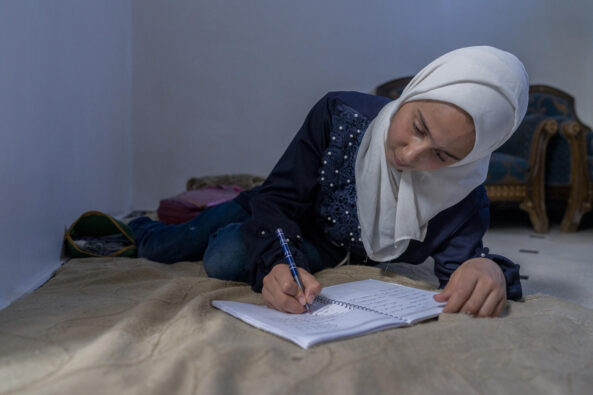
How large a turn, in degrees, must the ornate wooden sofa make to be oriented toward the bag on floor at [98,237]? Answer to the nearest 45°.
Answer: approximately 90° to its right

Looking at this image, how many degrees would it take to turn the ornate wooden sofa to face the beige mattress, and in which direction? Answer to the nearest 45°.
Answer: approximately 45° to its right

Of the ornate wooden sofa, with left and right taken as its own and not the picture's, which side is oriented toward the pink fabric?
right

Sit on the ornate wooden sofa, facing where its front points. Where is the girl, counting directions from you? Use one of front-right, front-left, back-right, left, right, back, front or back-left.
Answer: front-right

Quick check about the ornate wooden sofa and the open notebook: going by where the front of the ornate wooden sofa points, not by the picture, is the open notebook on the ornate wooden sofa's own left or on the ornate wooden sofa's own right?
on the ornate wooden sofa's own right

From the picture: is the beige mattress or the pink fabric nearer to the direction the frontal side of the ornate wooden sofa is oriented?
the beige mattress
